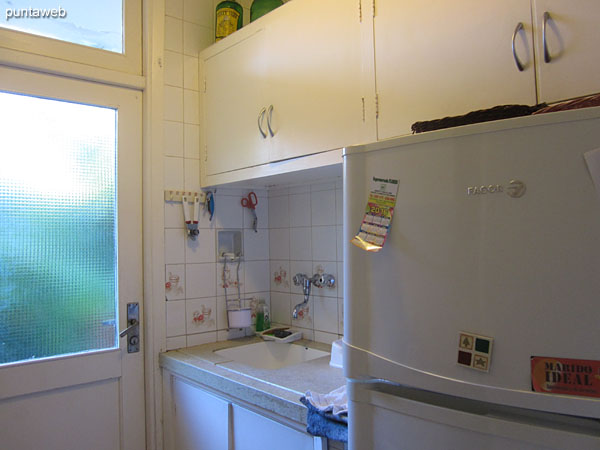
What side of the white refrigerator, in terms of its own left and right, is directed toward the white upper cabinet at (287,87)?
right

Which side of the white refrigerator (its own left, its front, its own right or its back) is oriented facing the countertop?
right

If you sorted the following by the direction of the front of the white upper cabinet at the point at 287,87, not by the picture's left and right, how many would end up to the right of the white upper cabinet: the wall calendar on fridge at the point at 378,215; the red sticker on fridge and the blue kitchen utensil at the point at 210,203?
1

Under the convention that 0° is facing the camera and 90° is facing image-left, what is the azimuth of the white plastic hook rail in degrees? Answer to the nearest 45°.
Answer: approximately 0°

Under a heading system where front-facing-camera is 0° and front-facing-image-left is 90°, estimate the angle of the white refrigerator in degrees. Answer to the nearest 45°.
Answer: approximately 45°
